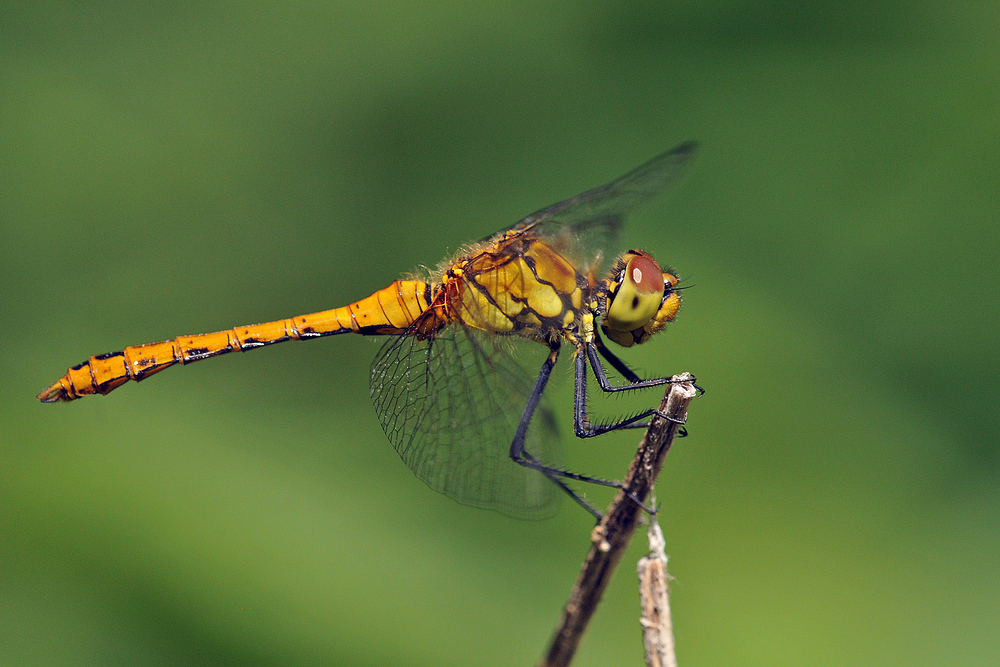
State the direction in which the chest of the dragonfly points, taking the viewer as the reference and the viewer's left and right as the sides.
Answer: facing to the right of the viewer
